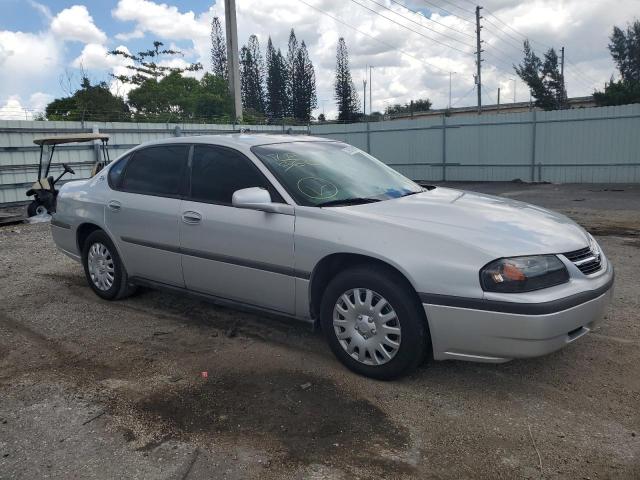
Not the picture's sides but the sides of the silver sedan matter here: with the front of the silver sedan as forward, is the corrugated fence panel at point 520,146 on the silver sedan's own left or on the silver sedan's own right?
on the silver sedan's own left

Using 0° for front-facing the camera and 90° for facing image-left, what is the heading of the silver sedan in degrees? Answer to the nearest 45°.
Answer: approximately 315°

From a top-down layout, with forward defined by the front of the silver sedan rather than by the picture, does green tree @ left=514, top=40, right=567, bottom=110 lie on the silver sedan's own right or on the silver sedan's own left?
on the silver sedan's own left

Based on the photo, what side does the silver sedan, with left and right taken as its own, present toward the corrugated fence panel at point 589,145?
left

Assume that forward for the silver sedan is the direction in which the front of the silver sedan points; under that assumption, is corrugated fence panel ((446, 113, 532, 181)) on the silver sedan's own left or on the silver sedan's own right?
on the silver sedan's own left

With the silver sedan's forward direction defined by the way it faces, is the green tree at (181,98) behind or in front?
behind

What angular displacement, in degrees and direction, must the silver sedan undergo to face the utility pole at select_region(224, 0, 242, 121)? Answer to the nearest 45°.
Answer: approximately 135° to its left

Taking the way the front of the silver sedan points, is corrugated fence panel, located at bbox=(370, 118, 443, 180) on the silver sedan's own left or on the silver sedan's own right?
on the silver sedan's own left
